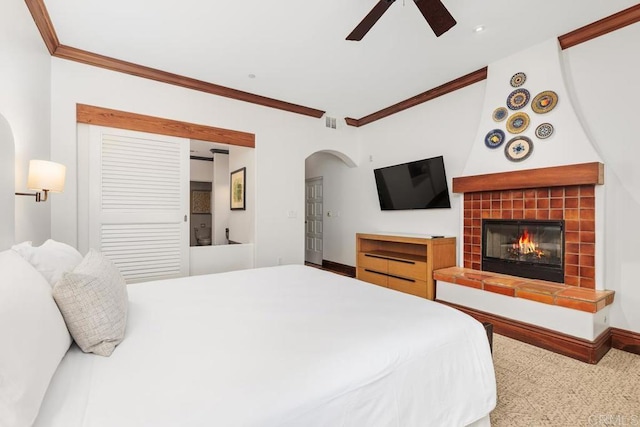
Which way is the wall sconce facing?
to the viewer's right

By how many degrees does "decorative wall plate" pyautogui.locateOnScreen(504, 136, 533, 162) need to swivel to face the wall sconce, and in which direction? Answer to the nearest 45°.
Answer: approximately 45° to its right

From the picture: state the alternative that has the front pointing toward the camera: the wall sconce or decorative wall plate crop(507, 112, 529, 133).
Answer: the decorative wall plate

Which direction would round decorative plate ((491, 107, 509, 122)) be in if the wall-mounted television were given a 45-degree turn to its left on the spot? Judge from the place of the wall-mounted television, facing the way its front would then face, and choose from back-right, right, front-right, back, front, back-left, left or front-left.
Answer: front-left

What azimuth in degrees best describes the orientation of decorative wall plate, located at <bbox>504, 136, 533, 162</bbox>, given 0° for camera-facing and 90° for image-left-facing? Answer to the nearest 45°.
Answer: approximately 0°

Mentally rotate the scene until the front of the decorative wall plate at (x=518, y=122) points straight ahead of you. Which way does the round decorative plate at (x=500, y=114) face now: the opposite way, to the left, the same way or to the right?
the same way

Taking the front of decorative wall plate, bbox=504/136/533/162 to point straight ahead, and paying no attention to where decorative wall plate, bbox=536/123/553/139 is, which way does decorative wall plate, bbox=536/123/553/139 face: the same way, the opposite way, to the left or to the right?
the same way

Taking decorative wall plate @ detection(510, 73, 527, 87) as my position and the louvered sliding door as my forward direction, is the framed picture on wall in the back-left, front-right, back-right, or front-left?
front-right

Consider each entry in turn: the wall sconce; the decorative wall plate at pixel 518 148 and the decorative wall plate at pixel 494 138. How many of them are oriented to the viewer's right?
1

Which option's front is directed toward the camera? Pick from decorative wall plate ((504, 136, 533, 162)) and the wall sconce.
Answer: the decorative wall plate

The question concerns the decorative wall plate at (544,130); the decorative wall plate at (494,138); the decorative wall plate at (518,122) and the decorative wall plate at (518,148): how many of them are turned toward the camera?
4

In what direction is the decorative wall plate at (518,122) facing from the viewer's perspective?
toward the camera

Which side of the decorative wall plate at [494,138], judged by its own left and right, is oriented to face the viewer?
front

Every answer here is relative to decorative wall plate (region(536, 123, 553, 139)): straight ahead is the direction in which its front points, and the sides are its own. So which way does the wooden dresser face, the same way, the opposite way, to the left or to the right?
the same way

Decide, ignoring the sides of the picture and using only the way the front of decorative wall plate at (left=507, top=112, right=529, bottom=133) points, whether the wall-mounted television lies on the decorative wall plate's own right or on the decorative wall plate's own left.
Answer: on the decorative wall plate's own right

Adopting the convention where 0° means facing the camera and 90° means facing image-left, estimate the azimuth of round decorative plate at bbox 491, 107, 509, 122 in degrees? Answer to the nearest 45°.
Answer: approximately 0°

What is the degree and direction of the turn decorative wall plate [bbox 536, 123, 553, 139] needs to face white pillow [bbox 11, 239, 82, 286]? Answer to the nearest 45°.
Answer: approximately 45° to its right

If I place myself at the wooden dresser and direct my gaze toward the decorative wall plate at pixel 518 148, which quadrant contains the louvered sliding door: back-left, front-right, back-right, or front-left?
back-right
